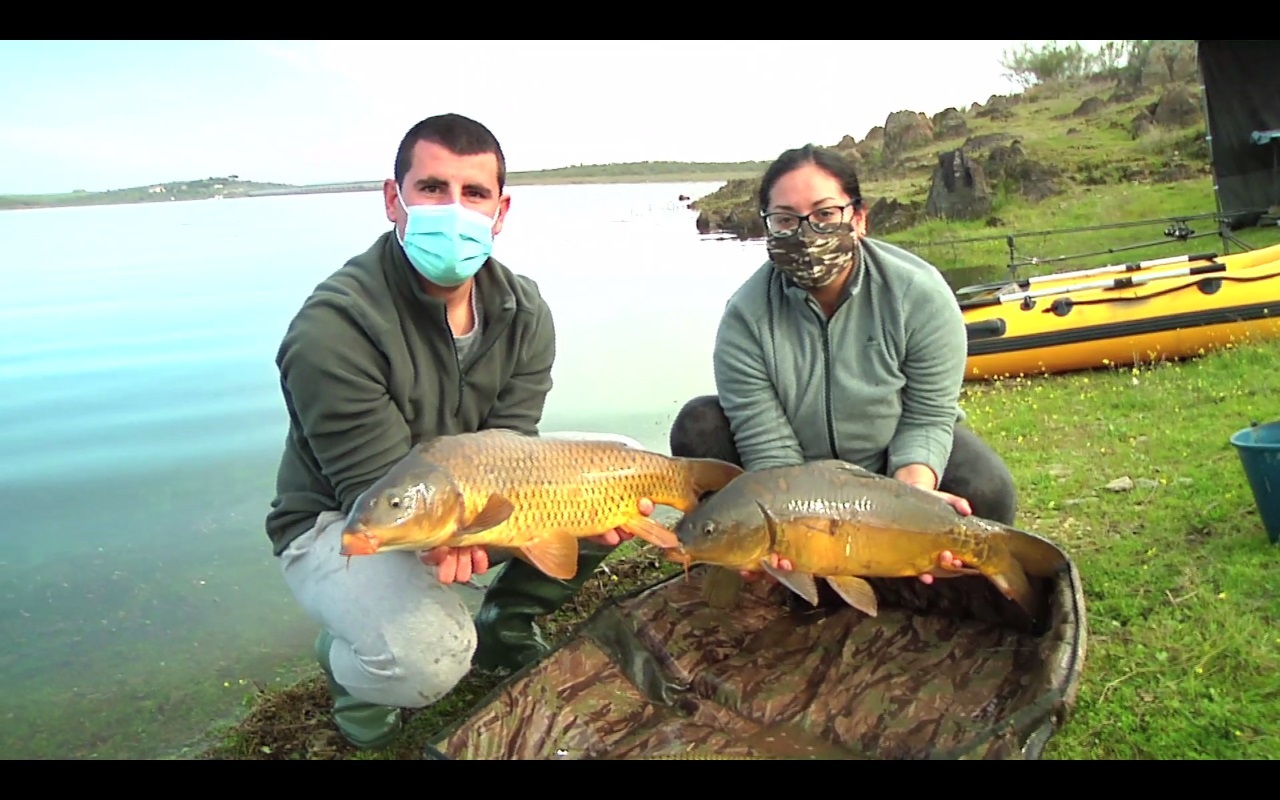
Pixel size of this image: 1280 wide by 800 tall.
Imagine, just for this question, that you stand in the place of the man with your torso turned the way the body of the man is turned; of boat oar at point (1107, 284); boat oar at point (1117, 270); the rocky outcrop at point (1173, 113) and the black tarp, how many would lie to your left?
4

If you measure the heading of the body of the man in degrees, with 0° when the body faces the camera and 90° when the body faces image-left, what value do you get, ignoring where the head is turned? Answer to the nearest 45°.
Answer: approximately 315°

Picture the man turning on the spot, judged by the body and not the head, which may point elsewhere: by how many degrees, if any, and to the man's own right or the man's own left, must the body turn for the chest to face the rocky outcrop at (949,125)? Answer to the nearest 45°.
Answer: approximately 90° to the man's own left
